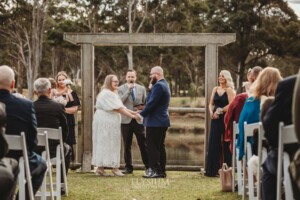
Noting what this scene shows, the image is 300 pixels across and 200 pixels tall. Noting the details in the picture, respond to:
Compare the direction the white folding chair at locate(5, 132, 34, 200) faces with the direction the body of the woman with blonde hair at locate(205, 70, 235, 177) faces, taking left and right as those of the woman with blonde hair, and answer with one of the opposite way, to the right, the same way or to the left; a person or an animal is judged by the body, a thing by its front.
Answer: the opposite way

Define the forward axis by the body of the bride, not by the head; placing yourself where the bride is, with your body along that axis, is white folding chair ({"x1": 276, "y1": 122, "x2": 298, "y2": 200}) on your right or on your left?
on your right

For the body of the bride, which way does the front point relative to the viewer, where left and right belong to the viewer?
facing to the right of the viewer

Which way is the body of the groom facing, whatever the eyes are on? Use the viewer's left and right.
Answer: facing to the left of the viewer

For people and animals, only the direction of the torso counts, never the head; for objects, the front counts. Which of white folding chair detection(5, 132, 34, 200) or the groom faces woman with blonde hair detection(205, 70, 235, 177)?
the white folding chair

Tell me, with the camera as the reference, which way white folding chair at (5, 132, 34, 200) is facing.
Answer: facing away from the viewer and to the right of the viewer

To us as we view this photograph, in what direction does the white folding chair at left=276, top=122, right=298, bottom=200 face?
facing away from the viewer and to the left of the viewer

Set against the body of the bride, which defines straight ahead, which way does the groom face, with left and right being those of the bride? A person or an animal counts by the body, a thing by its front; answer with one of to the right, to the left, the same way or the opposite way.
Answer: the opposite way

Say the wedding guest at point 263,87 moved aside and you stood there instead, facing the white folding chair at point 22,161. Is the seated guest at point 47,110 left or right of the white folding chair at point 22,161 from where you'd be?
right
